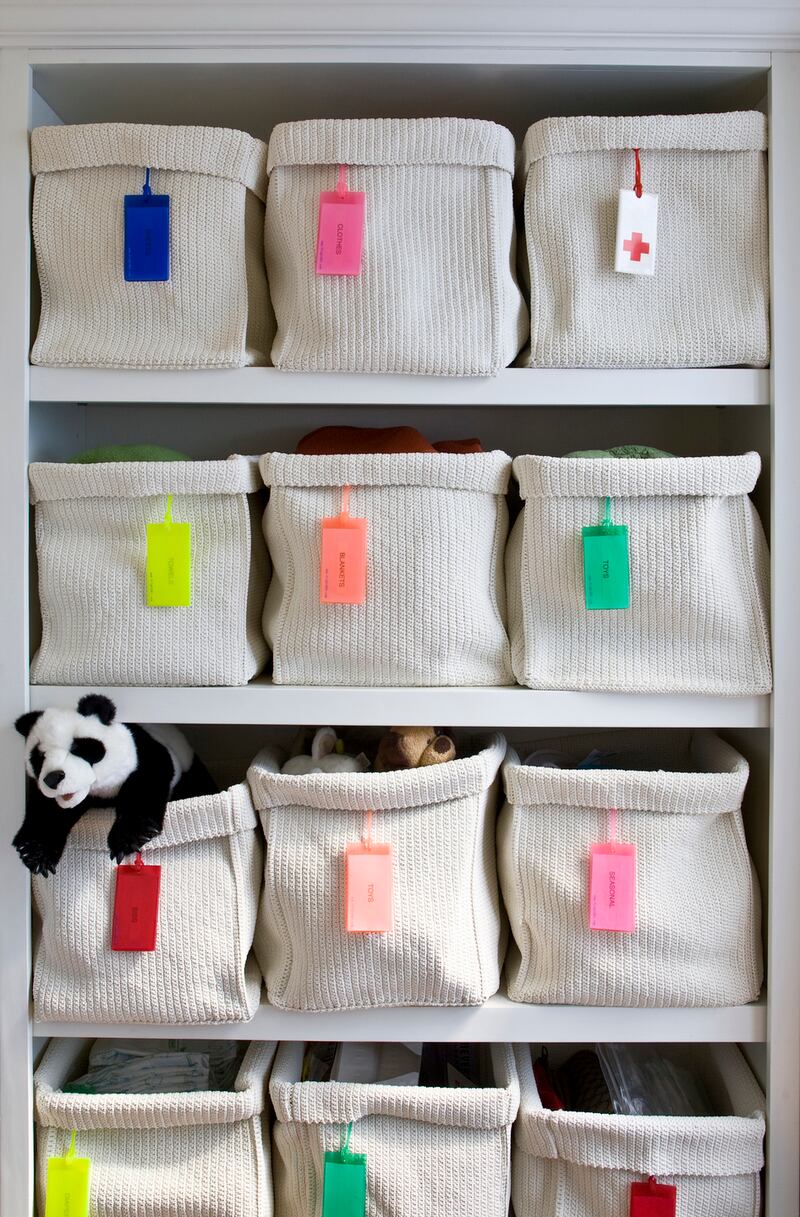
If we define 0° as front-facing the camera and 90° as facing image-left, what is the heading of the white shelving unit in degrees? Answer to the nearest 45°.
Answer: approximately 0°
